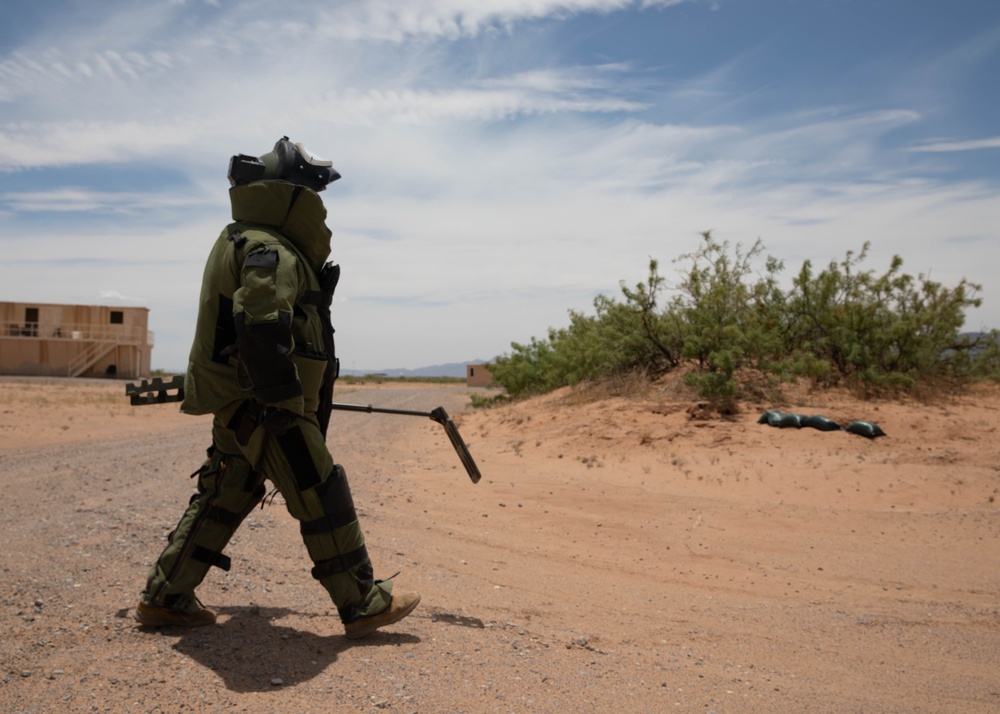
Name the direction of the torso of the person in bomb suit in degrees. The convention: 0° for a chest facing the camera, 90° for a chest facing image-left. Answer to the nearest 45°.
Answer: approximately 270°

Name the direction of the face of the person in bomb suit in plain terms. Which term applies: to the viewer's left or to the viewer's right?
to the viewer's right

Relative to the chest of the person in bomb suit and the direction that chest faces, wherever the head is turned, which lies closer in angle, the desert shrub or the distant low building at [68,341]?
the desert shrub
